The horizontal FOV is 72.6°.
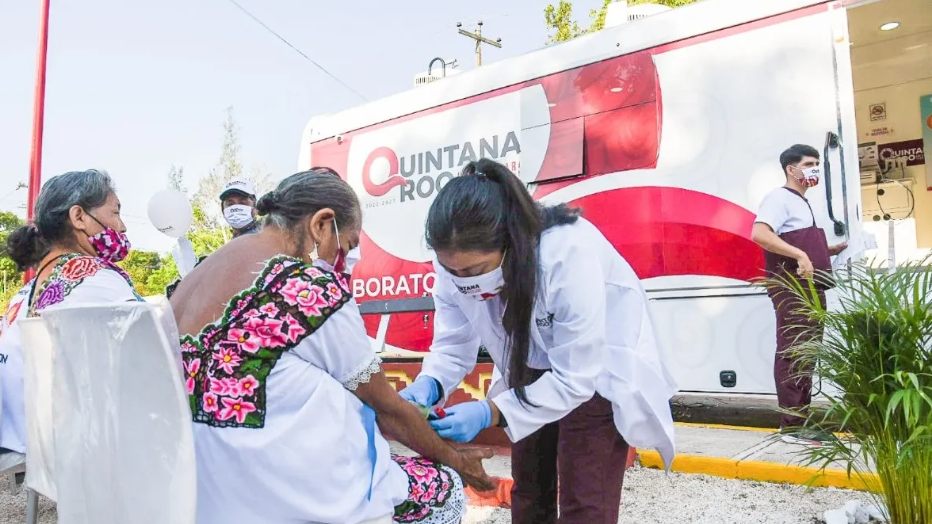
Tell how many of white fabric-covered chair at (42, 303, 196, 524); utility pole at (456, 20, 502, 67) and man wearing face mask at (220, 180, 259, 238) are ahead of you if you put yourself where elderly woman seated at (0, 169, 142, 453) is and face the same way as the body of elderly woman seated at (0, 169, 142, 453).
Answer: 2

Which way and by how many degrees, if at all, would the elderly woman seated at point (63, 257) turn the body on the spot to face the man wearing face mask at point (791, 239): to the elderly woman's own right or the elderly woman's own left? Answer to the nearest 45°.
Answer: approximately 45° to the elderly woman's own right

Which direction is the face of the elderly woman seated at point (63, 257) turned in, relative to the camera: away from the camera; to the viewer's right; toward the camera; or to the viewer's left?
to the viewer's right

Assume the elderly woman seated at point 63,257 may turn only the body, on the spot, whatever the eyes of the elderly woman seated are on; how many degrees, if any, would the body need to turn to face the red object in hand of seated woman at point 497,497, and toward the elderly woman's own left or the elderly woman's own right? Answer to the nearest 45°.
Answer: approximately 45° to the elderly woman's own right

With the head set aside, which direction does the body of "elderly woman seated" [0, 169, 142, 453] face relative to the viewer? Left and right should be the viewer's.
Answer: facing away from the viewer and to the right of the viewer

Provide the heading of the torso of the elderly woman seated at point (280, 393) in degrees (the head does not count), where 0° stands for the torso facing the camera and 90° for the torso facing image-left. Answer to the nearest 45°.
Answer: approximately 225°

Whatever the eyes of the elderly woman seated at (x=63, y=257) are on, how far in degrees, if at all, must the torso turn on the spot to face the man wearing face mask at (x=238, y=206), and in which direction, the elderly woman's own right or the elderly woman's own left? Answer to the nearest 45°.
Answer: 0° — they already face them

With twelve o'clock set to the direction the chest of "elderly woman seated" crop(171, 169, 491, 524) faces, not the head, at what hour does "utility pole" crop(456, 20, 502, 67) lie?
The utility pole is roughly at 11 o'clock from the elderly woman seated.

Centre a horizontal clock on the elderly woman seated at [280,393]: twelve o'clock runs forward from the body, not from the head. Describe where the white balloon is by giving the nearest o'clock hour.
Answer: The white balloon is roughly at 10 o'clock from the elderly woman seated.
